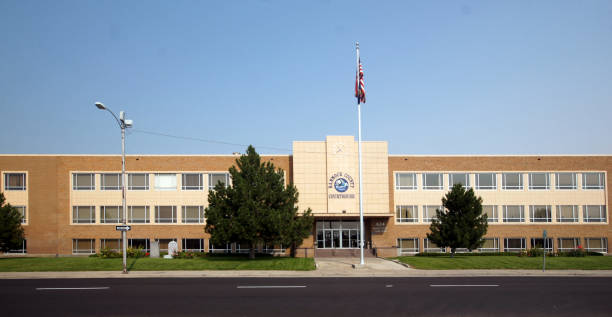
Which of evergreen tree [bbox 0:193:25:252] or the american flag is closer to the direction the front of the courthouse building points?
the american flag

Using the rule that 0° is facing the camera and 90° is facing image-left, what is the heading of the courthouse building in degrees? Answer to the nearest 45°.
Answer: approximately 0°
